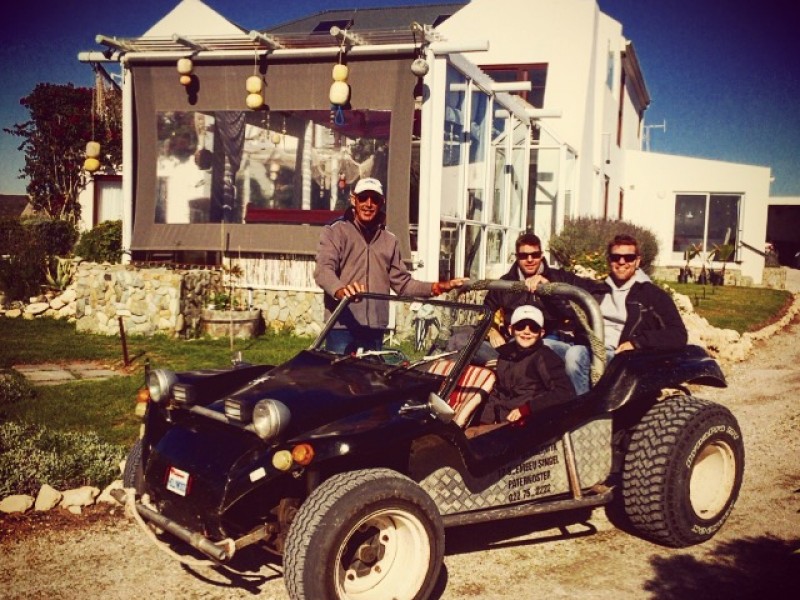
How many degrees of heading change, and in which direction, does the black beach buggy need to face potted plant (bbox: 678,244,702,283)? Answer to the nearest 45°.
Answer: approximately 135° to its right

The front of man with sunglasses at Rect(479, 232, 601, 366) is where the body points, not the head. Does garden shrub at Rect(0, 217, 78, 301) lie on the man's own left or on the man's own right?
on the man's own right

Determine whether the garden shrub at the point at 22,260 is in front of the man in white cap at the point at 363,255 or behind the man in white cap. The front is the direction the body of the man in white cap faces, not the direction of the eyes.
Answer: behind

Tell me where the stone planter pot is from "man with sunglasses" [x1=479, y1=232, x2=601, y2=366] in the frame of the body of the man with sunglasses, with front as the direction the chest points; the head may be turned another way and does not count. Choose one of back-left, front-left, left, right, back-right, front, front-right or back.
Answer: back-right

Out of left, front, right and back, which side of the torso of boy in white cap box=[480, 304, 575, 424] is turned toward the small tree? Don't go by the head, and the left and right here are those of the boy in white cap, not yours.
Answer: right

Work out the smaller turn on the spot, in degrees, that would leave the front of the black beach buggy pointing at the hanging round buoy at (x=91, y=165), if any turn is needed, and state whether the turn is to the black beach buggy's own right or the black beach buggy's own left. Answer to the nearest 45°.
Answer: approximately 90° to the black beach buggy's own right

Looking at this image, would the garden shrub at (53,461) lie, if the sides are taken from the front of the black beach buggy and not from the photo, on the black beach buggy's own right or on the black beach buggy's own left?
on the black beach buggy's own right

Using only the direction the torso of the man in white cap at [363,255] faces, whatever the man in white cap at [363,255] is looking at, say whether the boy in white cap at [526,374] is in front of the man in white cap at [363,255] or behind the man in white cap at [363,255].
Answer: in front

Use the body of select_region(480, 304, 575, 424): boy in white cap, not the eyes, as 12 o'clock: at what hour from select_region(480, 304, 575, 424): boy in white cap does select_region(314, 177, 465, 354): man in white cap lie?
select_region(314, 177, 465, 354): man in white cap is roughly at 3 o'clock from select_region(480, 304, 575, 424): boy in white cap.
